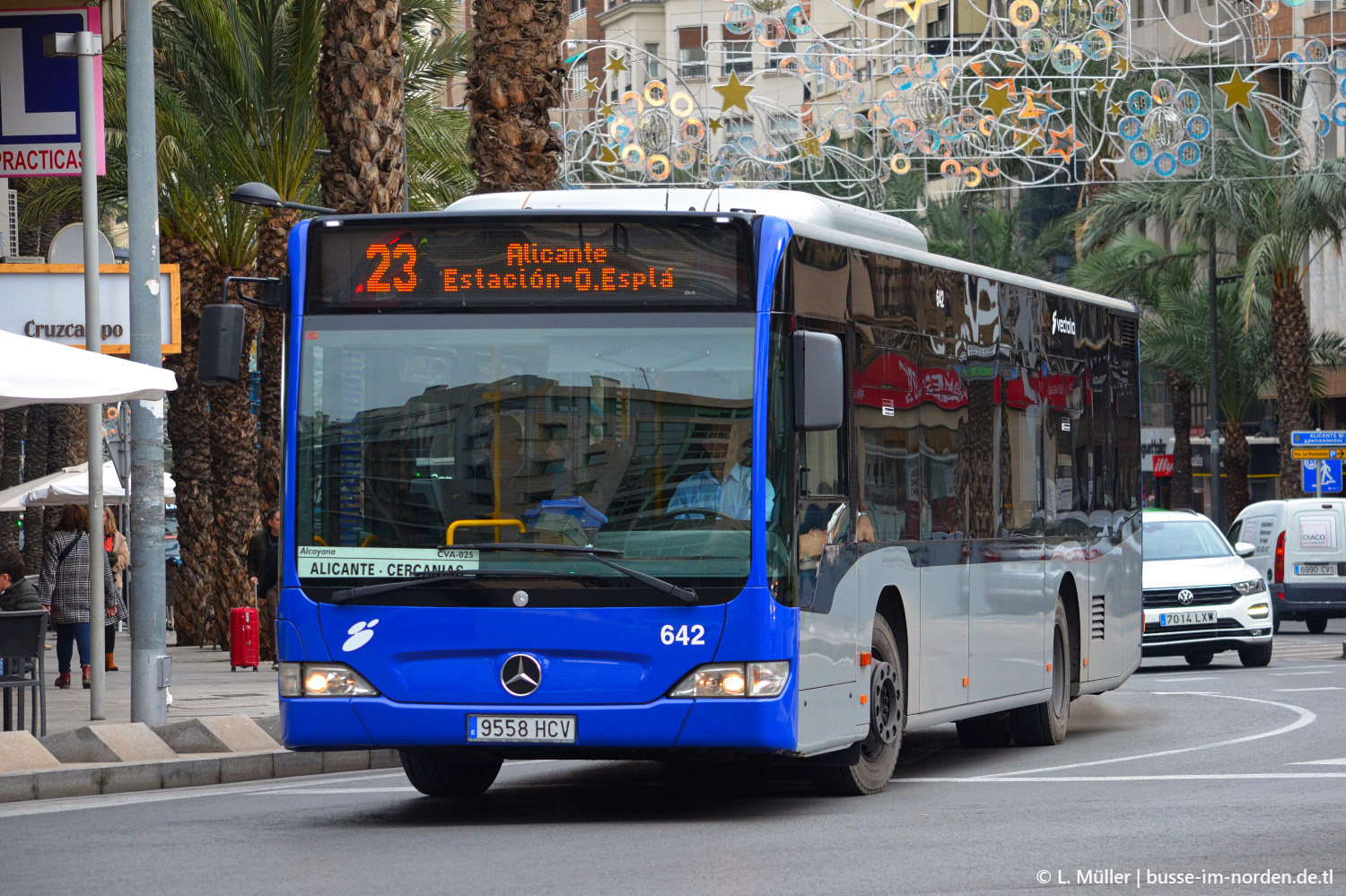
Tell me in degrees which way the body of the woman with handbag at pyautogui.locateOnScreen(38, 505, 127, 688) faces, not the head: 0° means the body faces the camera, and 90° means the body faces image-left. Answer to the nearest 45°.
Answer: approximately 180°

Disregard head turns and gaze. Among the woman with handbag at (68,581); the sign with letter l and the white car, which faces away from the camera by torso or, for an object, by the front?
the woman with handbag

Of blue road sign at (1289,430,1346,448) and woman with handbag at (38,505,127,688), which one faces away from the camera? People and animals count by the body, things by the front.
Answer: the woman with handbag

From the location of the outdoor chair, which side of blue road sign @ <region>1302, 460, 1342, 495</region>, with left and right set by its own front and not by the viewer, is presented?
front

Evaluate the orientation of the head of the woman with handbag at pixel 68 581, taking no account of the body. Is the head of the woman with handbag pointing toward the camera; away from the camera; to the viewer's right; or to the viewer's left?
away from the camera
